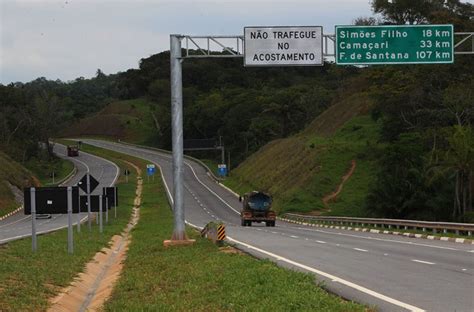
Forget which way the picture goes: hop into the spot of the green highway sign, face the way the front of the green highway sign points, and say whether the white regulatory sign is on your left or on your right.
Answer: on your right

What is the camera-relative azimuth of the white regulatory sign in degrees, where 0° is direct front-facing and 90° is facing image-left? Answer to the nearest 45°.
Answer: approximately 0°

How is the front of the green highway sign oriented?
toward the camera

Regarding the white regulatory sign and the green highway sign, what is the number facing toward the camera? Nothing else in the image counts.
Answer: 2

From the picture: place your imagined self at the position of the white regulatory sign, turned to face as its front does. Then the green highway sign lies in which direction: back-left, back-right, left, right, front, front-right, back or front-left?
left

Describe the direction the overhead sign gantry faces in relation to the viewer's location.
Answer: facing the viewer
